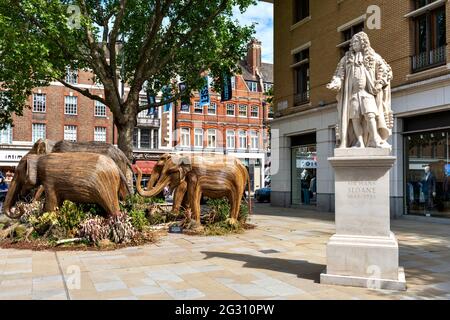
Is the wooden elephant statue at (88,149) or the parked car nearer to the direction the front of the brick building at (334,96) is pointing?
the wooden elephant statue

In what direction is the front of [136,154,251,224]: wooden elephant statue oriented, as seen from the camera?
facing to the left of the viewer

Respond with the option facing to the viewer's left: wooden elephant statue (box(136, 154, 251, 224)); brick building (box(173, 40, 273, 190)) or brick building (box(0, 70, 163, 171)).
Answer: the wooden elephant statue

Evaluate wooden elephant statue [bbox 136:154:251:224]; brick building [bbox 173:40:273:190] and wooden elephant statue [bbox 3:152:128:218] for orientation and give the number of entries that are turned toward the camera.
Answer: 1

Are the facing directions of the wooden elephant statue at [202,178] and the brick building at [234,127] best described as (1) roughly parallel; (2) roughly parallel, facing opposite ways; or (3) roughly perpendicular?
roughly perpendicular

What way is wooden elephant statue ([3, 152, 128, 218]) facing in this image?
to the viewer's left

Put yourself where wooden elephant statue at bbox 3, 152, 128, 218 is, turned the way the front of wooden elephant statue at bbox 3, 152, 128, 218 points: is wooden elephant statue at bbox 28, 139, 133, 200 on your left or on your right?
on your right
